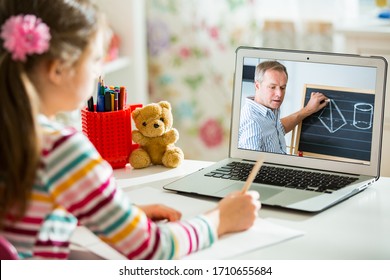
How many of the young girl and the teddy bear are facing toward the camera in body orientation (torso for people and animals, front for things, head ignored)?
1

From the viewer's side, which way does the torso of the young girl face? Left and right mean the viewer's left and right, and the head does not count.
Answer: facing away from the viewer and to the right of the viewer

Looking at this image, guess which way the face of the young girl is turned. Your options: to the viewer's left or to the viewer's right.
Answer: to the viewer's right

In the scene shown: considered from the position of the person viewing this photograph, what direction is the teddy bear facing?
facing the viewer

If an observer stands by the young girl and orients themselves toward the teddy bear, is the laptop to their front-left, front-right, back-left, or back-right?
front-right

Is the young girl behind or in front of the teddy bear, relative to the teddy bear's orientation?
in front

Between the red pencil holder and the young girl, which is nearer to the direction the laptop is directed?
the young girl

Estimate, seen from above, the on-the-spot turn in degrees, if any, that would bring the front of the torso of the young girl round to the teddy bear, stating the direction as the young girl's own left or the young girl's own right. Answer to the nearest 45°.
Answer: approximately 45° to the young girl's own left

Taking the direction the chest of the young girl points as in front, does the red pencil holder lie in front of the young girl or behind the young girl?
in front

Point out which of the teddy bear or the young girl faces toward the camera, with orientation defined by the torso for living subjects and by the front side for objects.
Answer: the teddy bear

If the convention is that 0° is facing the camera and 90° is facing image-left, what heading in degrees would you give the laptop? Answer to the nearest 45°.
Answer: approximately 45°
